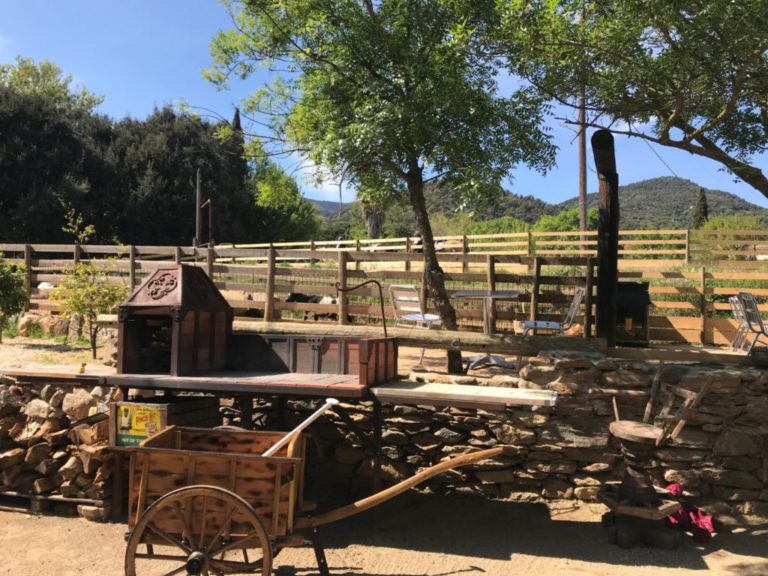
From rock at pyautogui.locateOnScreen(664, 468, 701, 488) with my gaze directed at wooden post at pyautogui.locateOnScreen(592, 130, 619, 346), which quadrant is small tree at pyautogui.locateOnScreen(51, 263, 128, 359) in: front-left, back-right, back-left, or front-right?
front-left

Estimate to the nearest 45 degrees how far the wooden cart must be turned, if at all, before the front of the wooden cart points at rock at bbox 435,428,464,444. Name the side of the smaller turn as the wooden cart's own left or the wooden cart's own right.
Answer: approximately 45° to the wooden cart's own left

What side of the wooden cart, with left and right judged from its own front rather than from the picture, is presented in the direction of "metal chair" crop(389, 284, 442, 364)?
left

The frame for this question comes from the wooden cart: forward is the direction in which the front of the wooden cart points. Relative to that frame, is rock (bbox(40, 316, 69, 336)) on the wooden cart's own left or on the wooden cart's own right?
on the wooden cart's own left

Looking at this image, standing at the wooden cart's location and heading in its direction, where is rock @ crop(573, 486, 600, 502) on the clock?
The rock is roughly at 11 o'clock from the wooden cart.

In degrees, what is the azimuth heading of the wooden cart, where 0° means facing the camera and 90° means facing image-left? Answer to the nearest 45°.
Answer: approximately 270°

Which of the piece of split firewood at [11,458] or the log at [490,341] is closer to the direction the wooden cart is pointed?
the log

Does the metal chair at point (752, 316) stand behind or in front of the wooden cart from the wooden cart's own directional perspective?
in front

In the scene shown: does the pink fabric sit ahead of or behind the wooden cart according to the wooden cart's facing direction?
ahead

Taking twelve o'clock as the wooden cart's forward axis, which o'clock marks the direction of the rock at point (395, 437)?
The rock is roughly at 10 o'clock from the wooden cart.

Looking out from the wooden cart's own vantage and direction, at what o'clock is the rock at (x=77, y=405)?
The rock is roughly at 8 o'clock from the wooden cart.

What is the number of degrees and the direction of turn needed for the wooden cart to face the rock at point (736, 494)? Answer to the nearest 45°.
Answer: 0° — it already faces it
